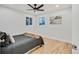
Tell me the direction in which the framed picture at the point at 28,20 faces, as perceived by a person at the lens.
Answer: facing the viewer

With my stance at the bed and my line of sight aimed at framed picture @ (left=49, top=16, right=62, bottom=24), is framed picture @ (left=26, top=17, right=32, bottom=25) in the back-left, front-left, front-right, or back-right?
front-left
